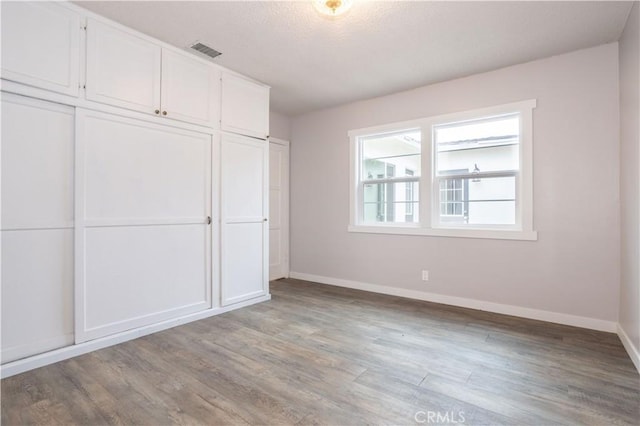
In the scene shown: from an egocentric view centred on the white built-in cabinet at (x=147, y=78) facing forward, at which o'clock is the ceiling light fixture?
The ceiling light fixture is roughly at 12 o'clock from the white built-in cabinet.

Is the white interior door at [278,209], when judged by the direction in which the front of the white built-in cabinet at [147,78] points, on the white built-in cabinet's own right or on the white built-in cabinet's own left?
on the white built-in cabinet's own left

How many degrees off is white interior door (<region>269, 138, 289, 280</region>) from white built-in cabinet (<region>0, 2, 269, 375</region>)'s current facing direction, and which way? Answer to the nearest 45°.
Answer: approximately 90° to its left

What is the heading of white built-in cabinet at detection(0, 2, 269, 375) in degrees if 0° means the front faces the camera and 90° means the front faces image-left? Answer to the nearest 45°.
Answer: approximately 315°

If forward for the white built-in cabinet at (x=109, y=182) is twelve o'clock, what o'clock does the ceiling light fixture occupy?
The ceiling light fixture is roughly at 12 o'clock from the white built-in cabinet.
